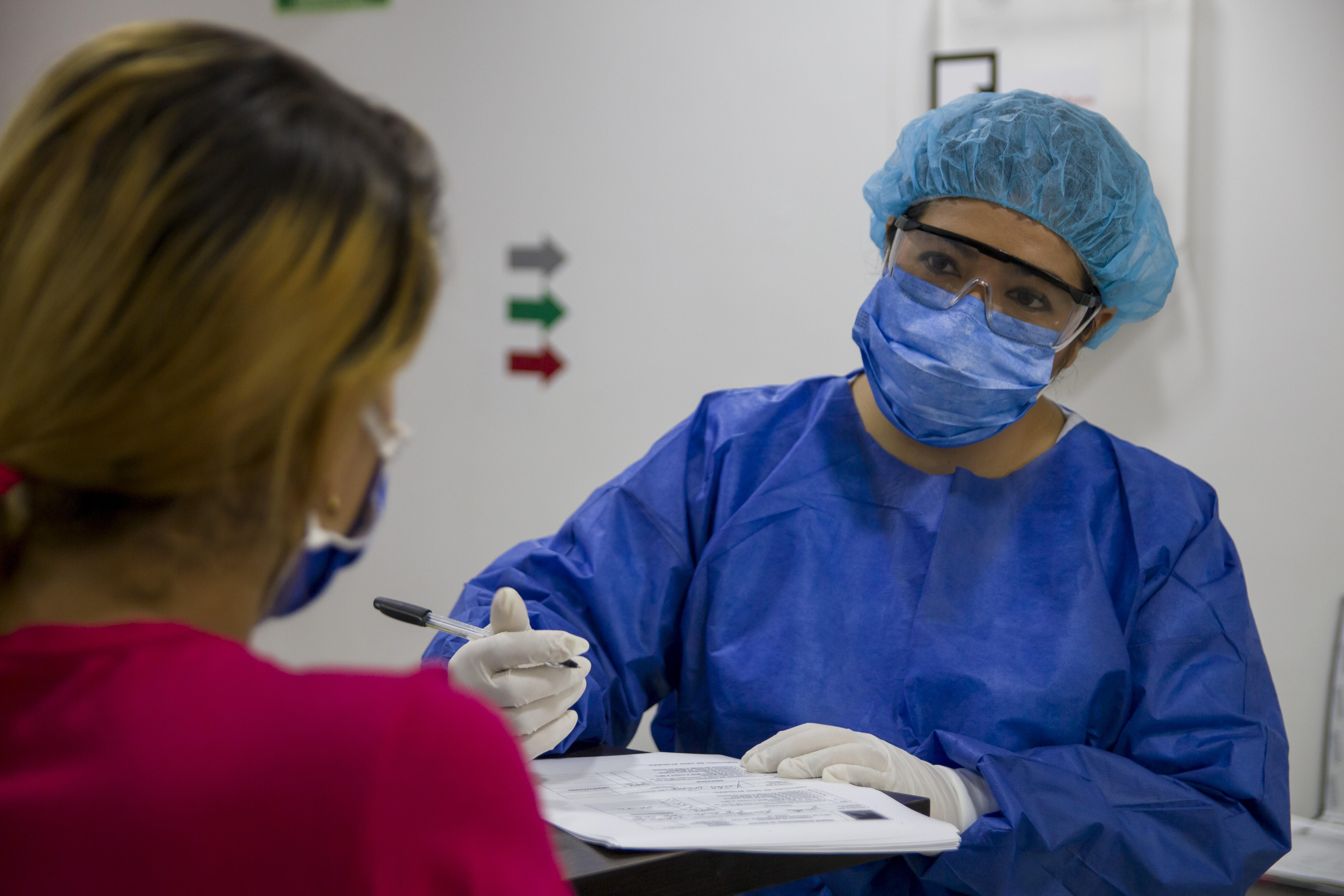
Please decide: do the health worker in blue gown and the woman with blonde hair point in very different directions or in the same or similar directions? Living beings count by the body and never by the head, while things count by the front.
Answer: very different directions

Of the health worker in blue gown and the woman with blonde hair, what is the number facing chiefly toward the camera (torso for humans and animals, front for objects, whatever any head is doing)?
1

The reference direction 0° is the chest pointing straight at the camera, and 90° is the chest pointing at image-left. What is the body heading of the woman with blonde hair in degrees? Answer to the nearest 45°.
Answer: approximately 225°

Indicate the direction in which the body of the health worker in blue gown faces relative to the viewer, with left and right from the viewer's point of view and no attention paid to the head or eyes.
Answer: facing the viewer

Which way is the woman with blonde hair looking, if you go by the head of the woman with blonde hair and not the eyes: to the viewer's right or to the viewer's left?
to the viewer's right

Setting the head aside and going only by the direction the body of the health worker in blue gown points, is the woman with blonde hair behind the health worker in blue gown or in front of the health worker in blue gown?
in front

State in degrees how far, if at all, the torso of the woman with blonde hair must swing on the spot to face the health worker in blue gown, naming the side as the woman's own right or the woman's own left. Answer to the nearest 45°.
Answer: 0° — they already face them
